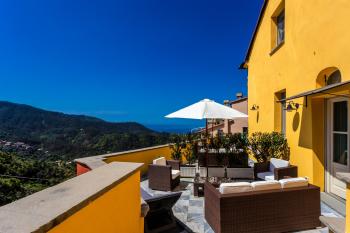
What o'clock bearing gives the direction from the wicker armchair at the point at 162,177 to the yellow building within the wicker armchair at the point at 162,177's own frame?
The yellow building is roughly at 11 o'clock from the wicker armchair.

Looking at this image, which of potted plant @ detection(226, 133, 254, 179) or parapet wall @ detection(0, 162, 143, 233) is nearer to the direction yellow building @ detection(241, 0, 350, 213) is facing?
the parapet wall

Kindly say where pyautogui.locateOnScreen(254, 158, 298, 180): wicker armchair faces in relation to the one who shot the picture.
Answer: facing the viewer and to the left of the viewer

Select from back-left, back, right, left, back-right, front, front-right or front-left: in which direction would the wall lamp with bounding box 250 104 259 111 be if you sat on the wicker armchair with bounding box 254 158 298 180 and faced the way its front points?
back-right

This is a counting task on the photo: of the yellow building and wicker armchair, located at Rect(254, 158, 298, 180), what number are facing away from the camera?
0

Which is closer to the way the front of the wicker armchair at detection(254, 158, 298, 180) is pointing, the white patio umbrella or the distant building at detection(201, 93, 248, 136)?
the white patio umbrella

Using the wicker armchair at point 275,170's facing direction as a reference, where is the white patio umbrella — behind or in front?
in front

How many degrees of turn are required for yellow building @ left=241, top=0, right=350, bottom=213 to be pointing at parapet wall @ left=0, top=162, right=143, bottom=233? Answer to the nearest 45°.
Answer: approximately 45° to its left

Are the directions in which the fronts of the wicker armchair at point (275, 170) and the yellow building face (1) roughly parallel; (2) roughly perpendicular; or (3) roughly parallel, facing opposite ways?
roughly parallel

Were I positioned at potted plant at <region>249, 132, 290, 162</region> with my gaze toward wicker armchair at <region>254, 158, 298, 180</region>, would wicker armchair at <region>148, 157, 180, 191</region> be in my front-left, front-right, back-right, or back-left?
front-right

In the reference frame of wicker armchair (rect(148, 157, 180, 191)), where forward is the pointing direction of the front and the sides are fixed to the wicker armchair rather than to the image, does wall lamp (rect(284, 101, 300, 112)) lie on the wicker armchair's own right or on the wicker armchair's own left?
on the wicker armchair's own left

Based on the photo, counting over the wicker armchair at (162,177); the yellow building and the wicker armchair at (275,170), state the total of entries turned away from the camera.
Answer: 0
